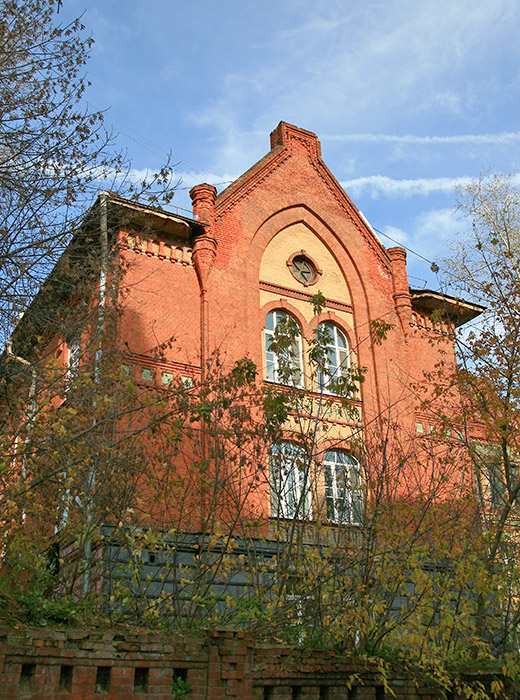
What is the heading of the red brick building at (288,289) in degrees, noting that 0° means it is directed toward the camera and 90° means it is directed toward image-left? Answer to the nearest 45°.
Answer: approximately 315°
